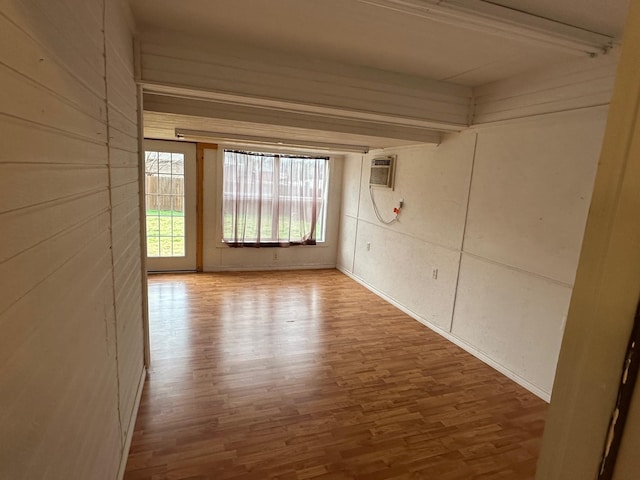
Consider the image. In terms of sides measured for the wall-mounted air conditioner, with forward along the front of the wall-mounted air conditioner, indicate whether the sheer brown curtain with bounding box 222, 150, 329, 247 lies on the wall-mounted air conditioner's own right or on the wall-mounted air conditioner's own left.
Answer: on the wall-mounted air conditioner's own right

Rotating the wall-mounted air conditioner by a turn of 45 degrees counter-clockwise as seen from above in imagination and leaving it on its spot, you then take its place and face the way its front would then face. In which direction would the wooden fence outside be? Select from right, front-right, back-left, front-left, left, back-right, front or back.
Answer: right

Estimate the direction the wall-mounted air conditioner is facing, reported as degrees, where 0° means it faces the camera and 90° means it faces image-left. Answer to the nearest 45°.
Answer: approximately 45°

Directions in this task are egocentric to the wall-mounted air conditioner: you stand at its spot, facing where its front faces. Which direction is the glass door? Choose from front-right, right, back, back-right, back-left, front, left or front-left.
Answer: front-right
